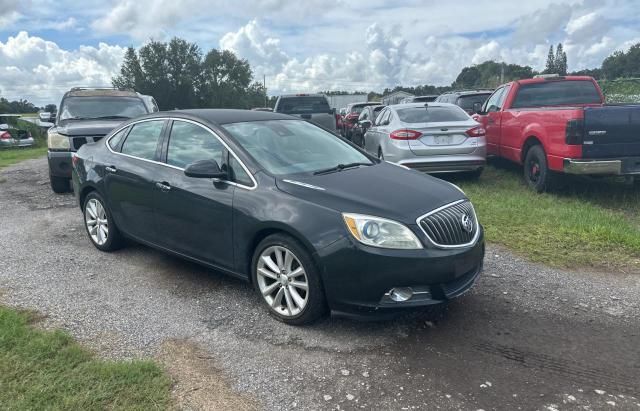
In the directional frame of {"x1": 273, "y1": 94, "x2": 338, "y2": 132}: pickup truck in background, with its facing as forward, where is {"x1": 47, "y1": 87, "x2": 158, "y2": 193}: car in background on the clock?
{"x1": 47, "y1": 87, "x2": 158, "y2": 193}: car in background is roughly at 7 o'clock from {"x1": 273, "y1": 94, "x2": 338, "y2": 132}: pickup truck in background.

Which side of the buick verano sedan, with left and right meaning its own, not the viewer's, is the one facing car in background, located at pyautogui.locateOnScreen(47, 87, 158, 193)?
back

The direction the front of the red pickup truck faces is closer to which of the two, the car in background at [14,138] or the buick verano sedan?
the car in background

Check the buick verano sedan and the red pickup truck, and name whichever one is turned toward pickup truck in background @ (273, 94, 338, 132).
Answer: the red pickup truck

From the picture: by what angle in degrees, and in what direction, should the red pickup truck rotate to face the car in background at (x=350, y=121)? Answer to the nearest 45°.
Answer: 0° — it already faces it

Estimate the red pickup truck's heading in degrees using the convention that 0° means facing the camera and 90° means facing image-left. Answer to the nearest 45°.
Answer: approximately 135°

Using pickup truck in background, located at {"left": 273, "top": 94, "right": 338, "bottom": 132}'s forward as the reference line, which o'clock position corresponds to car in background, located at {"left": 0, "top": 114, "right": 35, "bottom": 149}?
car in background, located at {"left": 0, "top": 114, "right": 35, "bottom": 149} is roughly at 10 o'clock from pickup truck in background, located at {"left": 273, "top": 94, "right": 338, "bottom": 132}.

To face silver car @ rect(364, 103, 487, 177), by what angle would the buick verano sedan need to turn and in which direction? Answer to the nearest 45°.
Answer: approximately 90° to its left

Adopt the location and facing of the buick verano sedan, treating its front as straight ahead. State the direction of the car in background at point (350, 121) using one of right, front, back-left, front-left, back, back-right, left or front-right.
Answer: back-left

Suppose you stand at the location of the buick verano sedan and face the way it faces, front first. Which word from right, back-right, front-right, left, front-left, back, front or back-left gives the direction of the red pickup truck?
left

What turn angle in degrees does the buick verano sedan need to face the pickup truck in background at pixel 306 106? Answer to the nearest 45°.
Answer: approximately 135° to its left

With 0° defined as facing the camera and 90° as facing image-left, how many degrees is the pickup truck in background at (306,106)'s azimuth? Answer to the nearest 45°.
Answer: approximately 180°

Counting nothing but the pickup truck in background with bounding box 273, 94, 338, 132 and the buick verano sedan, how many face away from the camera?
1

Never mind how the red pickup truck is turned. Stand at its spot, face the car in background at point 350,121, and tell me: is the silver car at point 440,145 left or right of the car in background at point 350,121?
left

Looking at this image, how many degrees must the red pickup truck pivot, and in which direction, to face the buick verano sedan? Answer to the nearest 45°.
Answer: approximately 135° to its left
